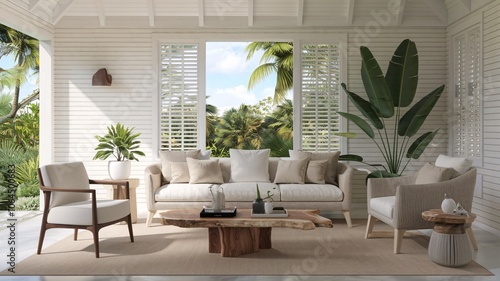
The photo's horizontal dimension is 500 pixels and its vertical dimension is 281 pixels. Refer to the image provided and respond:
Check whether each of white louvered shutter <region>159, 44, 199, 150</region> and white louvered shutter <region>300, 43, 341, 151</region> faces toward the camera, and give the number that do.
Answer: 2

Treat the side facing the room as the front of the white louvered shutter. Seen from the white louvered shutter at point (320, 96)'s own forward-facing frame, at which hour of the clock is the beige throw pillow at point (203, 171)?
The beige throw pillow is roughly at 2 o'clock from the white louvered shutter.

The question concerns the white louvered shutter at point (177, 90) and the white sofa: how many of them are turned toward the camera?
2

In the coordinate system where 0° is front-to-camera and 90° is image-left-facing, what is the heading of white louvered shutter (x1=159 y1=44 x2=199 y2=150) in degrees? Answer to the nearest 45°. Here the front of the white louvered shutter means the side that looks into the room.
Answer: approximately 0°

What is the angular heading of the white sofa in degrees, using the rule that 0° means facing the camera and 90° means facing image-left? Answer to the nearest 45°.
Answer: approximately 0°

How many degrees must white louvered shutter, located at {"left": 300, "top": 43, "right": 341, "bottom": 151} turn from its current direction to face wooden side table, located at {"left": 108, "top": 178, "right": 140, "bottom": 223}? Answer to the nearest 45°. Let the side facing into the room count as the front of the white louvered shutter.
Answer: approximately 45° to its right

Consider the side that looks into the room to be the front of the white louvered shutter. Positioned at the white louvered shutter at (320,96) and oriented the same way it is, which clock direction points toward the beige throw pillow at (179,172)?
The beige throw pillow is roughly at 2 o'clock from the white louvered shutter.
